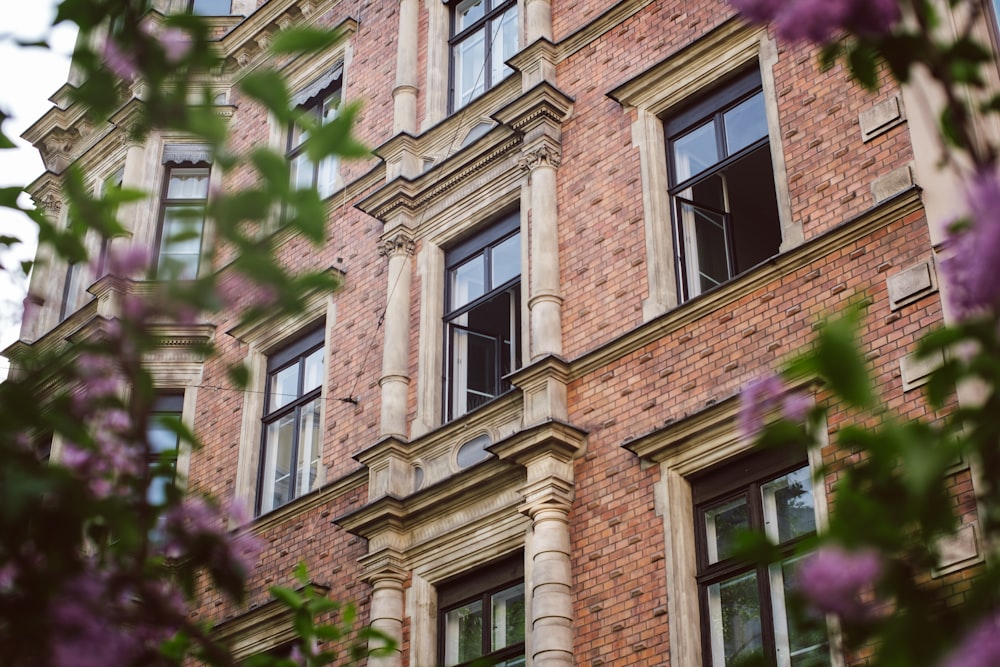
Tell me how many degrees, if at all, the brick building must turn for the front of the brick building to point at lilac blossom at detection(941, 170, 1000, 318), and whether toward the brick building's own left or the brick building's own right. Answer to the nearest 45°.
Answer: approximately 45° to the brick building's own left

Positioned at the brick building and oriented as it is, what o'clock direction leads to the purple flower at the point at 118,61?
The purple flower is roughly at 11 o'clock from the brick building.

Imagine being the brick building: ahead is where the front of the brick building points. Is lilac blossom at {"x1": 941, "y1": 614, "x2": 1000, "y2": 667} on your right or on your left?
on your left

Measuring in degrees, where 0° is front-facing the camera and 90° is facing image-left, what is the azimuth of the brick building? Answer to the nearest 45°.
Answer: approximately 45°
